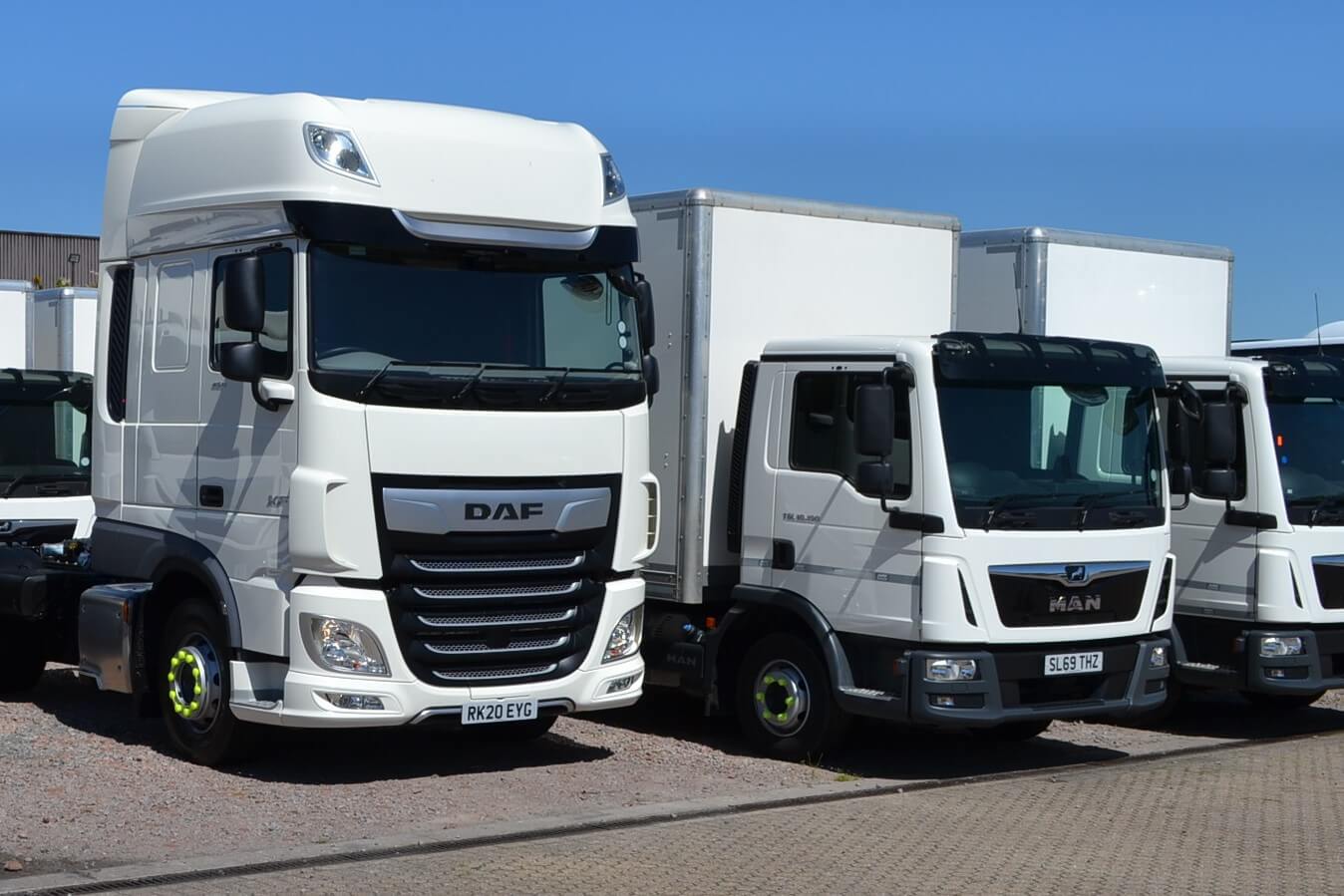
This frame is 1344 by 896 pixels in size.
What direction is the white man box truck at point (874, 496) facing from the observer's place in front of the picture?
facing the viewer and to the right of the viewer

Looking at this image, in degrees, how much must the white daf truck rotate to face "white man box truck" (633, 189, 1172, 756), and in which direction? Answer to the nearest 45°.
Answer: approximately 45° to its left

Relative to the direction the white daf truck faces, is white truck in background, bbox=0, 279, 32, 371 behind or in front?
behind

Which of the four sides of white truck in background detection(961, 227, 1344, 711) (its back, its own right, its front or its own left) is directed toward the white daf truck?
right

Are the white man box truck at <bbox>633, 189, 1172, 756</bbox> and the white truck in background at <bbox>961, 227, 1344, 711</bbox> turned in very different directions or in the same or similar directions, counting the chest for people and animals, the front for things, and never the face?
same or similar directions

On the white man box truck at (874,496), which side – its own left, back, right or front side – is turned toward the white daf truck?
right

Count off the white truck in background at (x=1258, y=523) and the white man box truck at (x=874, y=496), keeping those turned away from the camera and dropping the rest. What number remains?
0

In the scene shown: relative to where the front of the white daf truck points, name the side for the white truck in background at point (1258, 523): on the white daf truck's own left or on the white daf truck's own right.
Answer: on the white daf truck's own left

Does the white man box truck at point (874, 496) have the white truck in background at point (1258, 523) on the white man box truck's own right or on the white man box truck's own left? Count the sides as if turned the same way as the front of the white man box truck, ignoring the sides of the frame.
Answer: on the white man box truck's own left

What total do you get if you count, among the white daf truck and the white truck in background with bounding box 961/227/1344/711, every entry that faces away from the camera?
0
